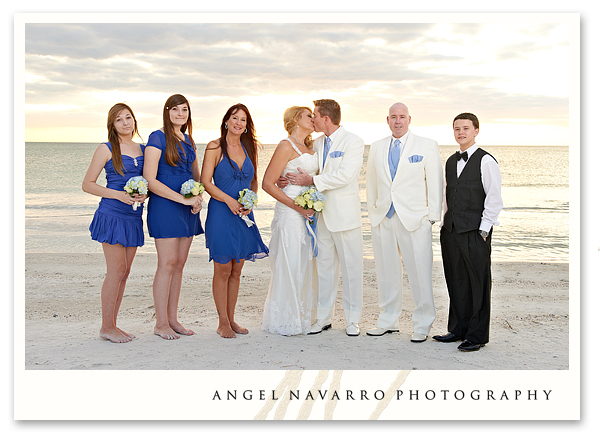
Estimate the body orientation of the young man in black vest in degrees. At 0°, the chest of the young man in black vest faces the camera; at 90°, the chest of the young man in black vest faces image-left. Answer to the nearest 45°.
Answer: approximately 45°

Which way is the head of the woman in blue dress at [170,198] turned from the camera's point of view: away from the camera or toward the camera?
toward the camera

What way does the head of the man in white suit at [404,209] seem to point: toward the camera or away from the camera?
toward the camera

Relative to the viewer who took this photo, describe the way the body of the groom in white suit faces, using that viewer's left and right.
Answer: facing the viewer and to the left of the viewer

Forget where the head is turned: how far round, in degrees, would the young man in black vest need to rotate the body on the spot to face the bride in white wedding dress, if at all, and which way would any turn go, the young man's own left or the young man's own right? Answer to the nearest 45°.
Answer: approximately 45° to the young man's own right

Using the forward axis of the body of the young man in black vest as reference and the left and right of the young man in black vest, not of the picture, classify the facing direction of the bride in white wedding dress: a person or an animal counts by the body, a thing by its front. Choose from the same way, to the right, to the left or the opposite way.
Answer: to the left

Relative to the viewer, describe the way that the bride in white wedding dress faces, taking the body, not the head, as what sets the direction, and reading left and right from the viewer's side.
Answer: facing the viewer and to the right of the viewer

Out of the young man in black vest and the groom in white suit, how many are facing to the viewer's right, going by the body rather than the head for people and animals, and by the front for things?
0

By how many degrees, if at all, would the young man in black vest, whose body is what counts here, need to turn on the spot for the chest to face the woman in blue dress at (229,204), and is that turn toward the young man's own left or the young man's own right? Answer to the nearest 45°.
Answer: approximately 45° to the young man's own right

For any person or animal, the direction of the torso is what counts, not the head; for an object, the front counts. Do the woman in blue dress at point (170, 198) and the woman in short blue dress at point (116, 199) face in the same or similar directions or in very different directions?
same or similar directions

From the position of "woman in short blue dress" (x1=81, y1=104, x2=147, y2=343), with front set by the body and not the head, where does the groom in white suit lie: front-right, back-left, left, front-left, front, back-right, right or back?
front-left

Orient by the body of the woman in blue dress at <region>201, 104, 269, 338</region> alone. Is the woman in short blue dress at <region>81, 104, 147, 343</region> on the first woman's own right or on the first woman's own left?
on the first woman's own right

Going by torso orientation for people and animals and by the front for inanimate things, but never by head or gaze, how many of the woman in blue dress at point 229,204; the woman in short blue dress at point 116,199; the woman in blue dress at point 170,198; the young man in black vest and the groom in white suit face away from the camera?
0
